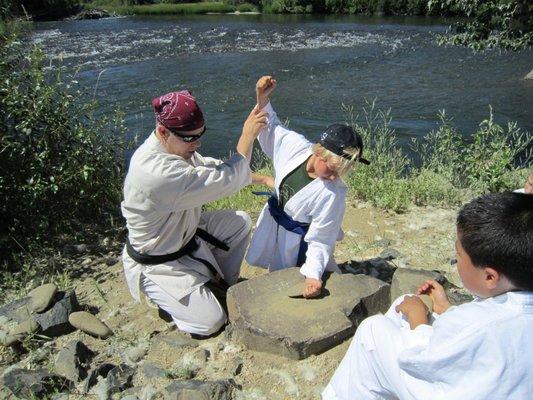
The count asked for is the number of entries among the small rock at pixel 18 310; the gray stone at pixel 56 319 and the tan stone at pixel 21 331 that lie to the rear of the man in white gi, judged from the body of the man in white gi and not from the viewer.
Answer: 3

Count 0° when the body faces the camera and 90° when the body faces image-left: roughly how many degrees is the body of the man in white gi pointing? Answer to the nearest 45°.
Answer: approximately 270°

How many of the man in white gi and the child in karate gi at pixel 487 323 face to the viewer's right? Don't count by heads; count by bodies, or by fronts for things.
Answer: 1

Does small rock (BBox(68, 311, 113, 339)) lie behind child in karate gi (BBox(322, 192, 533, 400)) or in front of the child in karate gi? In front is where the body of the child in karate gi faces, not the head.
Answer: in front

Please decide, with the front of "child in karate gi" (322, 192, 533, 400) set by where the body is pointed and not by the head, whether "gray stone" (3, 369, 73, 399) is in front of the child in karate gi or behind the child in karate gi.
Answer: in front

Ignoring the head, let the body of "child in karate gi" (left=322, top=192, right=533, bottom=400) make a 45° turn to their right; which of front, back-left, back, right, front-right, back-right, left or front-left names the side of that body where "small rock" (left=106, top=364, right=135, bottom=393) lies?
left

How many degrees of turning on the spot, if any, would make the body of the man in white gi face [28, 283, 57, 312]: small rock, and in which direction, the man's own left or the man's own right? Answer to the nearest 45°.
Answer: approximately 180°

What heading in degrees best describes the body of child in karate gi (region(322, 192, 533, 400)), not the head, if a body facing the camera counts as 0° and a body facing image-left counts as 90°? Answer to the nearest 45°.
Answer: approximately 135°

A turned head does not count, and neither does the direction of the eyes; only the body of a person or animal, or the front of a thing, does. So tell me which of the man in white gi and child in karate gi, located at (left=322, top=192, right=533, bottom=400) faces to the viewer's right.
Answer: the man in white gi

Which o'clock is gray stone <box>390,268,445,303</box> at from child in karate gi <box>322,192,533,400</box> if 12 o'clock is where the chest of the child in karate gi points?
The gray stone is roughly at 1 o'clock from the child in karate gi.

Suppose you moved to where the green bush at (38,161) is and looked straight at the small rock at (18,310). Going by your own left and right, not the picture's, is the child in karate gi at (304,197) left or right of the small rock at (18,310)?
left

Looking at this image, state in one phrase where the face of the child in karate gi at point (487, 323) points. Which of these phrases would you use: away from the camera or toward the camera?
away from the camera
